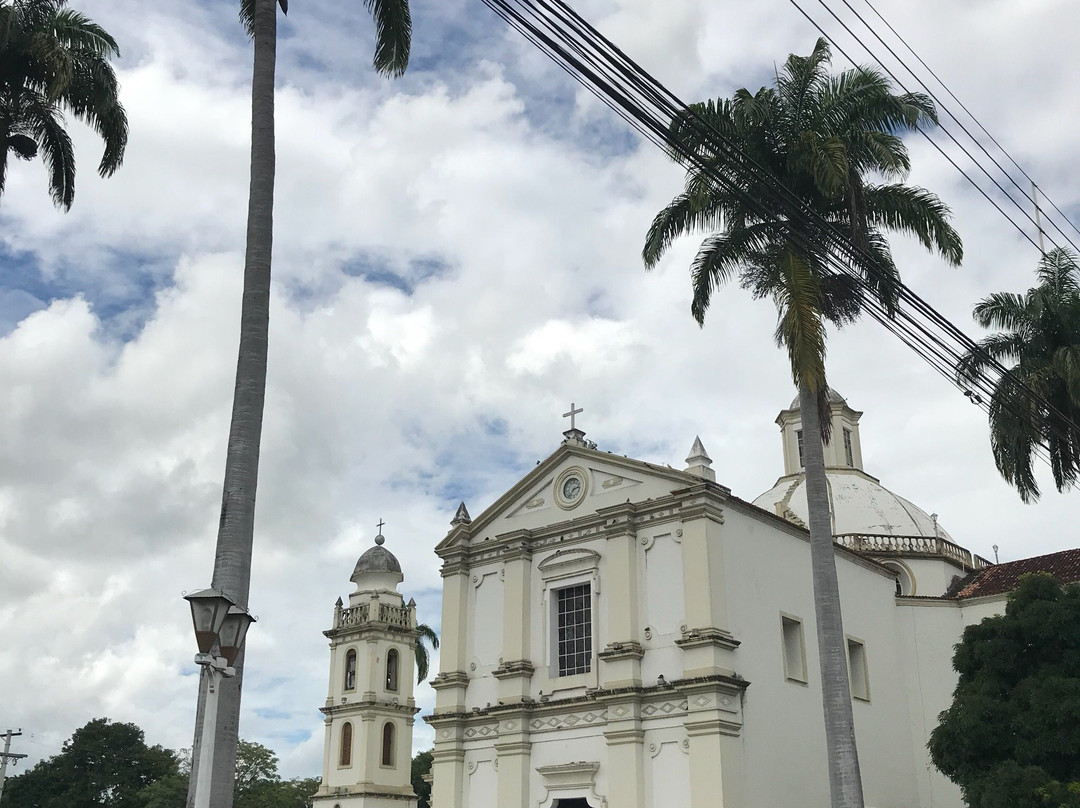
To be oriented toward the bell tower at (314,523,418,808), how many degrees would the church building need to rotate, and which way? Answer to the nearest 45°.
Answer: approximately 90° to its right

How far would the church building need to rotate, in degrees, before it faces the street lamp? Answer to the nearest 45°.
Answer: approximately 45° to its left

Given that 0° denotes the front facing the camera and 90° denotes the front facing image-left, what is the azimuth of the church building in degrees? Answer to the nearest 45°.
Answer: approximately 45°

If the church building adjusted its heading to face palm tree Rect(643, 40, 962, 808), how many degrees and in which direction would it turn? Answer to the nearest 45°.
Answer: approximately 45° to its left

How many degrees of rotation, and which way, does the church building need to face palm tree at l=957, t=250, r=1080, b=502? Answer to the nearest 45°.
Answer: approximately 135° to its left

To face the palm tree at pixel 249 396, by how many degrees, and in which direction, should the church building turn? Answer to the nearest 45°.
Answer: approximately 45° to its left
